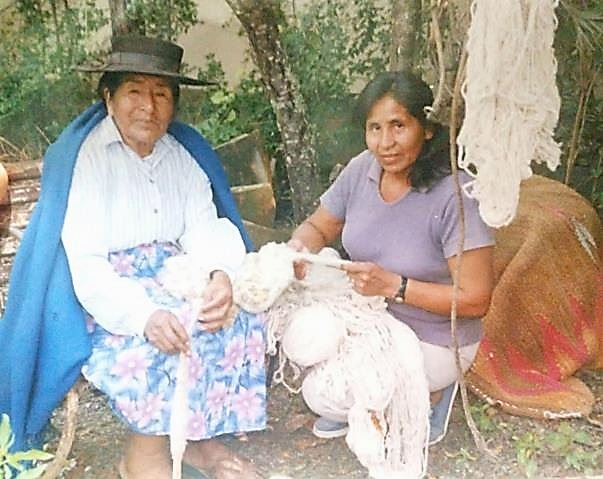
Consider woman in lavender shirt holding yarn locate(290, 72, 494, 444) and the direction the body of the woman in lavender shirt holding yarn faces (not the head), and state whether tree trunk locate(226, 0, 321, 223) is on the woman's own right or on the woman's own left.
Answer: on the woman's own right

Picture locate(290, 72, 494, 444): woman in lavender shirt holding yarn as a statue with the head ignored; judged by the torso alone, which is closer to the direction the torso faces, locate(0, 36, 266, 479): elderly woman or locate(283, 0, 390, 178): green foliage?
the elderly woman

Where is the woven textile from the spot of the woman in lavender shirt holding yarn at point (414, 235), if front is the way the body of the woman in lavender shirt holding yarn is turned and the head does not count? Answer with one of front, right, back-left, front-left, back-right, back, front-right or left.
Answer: back

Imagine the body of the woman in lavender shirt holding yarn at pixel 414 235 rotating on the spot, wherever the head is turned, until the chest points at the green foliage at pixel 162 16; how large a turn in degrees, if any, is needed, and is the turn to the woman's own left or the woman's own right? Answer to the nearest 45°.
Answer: approximately 90° to the woman's own right

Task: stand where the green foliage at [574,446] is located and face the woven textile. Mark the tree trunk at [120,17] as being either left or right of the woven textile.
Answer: left

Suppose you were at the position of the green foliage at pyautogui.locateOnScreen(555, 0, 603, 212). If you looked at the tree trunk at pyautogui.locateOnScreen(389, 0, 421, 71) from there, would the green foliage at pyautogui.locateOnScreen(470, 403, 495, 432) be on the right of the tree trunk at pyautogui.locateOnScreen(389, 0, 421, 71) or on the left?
left

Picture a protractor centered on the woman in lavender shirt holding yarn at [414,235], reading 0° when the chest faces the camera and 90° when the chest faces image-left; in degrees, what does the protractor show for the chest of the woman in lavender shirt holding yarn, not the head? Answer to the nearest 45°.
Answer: approximately 45°

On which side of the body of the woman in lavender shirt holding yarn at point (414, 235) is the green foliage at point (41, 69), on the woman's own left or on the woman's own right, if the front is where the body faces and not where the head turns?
on the woman's own right

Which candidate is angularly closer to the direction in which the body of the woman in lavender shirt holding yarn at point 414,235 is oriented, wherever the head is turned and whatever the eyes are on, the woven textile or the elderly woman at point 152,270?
the elderly woman

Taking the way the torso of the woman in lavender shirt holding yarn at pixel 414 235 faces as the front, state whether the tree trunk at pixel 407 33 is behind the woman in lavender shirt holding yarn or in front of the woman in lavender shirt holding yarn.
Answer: behind

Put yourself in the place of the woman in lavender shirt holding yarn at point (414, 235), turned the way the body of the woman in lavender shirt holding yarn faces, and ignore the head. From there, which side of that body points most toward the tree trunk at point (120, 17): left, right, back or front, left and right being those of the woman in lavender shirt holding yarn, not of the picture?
right

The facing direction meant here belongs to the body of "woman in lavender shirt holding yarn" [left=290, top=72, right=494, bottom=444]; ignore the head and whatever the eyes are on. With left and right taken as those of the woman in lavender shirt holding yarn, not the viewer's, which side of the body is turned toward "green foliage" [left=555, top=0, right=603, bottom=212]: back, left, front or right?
back
